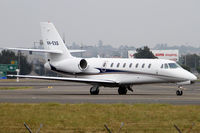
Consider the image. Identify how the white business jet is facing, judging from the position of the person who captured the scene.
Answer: facing the viewer and to the right of the viewer
